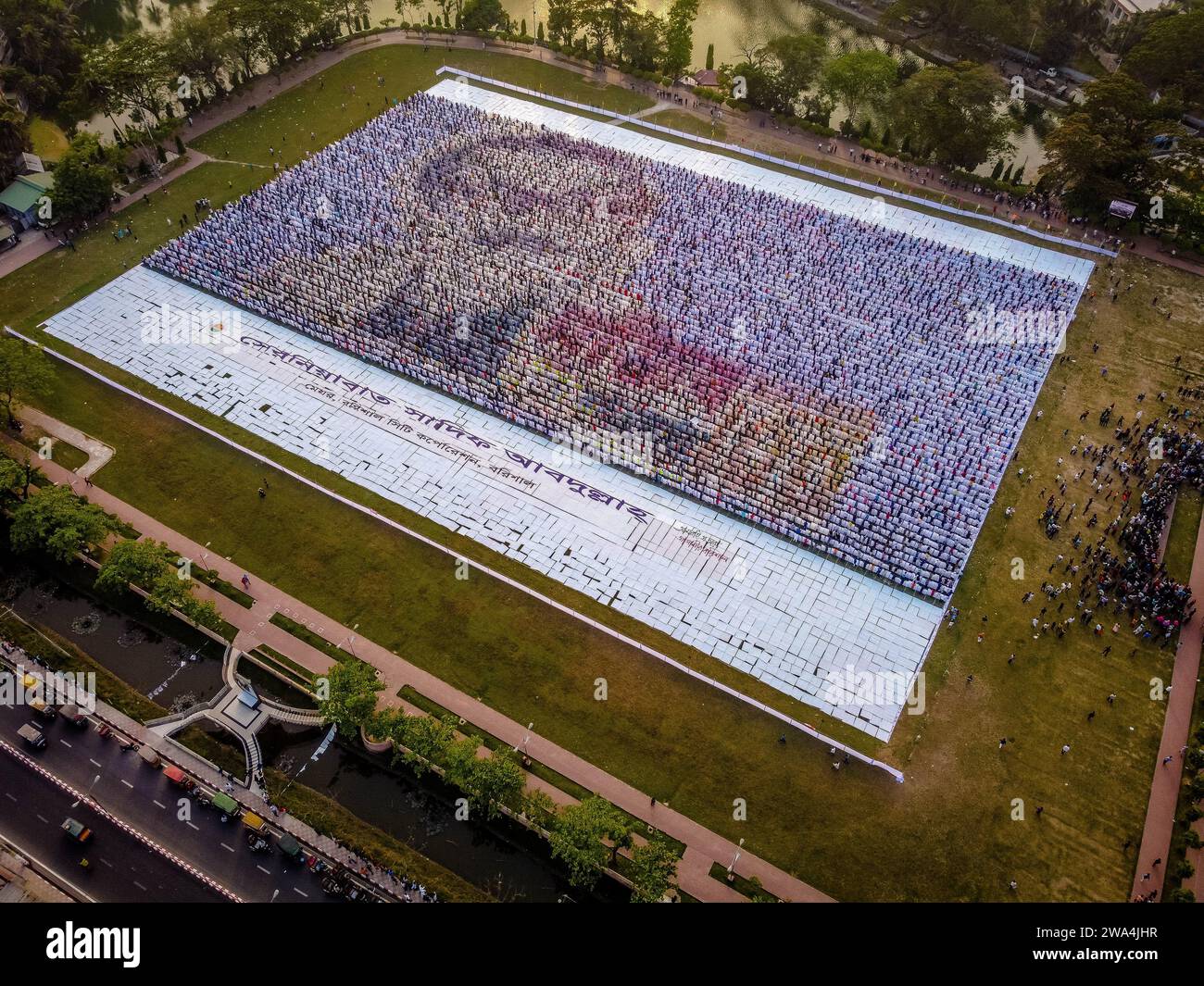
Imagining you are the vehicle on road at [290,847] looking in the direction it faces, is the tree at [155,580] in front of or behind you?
behind

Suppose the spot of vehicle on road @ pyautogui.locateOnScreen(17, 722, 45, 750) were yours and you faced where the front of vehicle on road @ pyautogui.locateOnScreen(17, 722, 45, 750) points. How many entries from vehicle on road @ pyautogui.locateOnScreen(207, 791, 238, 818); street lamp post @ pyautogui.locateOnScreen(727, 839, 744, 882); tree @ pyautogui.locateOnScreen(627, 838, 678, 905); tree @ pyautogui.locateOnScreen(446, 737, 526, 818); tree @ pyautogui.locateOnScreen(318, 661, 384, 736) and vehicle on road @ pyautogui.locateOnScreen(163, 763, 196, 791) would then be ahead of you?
6

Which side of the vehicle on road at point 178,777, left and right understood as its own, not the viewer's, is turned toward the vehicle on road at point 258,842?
front

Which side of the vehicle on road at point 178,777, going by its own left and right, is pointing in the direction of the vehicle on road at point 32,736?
back

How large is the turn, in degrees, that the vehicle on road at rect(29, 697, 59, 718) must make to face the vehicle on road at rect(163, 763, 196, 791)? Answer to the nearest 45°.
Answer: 0° — it already faces it

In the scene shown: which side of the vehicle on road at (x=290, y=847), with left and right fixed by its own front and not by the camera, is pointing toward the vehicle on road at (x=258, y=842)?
back

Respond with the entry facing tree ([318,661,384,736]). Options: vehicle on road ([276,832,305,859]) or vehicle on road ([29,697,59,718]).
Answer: vehicle on road ([29,697,59,718])

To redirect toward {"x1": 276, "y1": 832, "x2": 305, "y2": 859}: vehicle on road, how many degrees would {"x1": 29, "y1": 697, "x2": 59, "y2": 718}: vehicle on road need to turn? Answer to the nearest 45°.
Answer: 0° — it already faces it

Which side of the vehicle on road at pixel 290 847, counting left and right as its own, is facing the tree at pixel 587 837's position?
front

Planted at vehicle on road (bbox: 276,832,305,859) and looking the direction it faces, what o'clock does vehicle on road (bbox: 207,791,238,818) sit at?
vehicle on road (bbox: 207,791,238,818) is roughly at 6 o'clock from vehicle on road (bbox: 276,832,305,859).

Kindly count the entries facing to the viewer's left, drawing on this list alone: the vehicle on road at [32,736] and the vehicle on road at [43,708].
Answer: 0

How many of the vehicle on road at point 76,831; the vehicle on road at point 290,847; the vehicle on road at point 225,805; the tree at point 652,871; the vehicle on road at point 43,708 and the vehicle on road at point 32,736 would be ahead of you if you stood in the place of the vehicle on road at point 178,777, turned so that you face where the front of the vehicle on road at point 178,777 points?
3

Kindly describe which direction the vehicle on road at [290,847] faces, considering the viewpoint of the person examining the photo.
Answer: facing the viewer and to the right of the viewer
